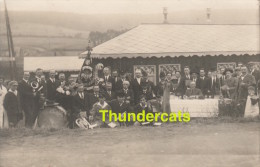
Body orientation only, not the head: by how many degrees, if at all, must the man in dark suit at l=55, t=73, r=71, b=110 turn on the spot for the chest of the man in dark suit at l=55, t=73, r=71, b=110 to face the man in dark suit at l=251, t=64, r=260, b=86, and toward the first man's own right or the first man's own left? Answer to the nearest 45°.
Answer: approximately 90° to the first man's own left

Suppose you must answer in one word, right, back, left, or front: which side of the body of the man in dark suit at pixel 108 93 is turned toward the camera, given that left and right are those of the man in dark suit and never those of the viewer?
front

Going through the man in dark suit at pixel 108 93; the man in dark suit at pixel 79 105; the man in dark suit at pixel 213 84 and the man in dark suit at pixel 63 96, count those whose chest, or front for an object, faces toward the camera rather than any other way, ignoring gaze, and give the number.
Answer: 4

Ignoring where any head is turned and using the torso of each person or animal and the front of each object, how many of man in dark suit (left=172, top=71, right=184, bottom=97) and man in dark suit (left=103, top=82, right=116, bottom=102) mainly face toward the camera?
2

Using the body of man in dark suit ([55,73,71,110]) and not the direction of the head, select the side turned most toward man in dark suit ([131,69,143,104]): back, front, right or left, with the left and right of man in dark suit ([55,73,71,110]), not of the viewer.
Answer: left

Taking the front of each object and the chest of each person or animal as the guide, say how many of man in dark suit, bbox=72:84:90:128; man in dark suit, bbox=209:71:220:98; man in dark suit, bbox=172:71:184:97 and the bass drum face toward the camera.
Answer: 4

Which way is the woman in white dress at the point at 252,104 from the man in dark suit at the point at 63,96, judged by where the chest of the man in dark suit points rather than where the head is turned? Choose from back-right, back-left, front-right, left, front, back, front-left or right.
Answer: left

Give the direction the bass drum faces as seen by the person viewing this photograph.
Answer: facing the viewer

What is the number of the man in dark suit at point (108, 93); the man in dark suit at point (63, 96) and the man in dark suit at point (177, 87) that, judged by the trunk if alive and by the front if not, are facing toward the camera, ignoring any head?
3

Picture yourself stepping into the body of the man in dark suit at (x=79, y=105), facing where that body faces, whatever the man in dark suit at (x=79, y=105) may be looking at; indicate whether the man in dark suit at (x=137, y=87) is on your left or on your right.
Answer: on your left

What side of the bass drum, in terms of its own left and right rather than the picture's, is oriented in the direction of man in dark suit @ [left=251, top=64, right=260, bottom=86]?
left

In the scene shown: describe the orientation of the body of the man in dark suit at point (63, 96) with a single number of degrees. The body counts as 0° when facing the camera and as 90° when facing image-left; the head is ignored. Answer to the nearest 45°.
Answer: approximately 0°

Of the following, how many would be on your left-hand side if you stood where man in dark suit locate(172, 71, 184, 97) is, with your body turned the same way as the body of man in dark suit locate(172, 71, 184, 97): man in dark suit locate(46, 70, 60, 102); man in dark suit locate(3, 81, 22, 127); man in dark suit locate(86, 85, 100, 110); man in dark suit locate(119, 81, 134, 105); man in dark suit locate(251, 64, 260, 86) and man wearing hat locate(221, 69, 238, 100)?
2

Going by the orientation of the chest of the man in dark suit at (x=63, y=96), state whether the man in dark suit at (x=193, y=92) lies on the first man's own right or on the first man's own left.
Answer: on the first man's own left

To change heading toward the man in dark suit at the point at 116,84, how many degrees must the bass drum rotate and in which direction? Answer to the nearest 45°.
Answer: approximately 90° to its left

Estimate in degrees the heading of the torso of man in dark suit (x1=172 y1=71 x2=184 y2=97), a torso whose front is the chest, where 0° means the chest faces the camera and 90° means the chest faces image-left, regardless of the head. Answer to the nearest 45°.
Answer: approximately 0°

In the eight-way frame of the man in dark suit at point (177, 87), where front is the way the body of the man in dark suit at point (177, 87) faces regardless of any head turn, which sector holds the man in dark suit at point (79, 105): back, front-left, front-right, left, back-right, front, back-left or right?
front-right
